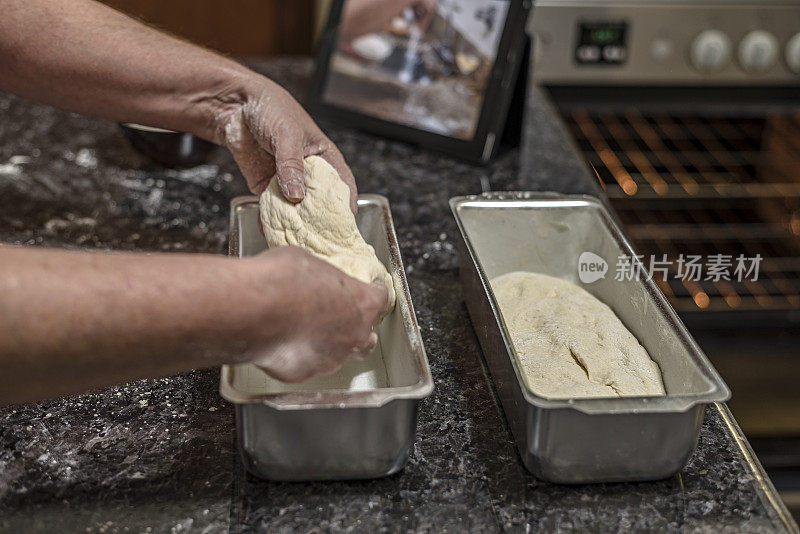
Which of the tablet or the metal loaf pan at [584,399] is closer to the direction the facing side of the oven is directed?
the metal loaf pan

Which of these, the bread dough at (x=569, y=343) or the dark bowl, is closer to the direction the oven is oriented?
the bread dough

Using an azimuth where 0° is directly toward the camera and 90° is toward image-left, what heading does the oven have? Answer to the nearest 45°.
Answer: approximately 0°

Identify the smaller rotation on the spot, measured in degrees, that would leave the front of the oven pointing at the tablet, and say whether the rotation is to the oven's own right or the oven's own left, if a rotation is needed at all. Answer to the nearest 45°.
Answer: approximately 45° to the oven's own right

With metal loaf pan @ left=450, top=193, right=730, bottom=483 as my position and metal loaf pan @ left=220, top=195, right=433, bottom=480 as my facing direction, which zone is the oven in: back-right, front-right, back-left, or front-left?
back-right

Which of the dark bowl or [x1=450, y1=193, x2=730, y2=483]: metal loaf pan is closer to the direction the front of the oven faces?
the metal loaf pan

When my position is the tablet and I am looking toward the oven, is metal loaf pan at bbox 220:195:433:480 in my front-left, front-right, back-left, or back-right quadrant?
back-right

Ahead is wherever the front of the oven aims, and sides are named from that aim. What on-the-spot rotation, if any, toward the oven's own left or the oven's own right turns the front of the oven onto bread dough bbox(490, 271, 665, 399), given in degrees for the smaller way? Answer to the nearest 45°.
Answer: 0° — it already faces it

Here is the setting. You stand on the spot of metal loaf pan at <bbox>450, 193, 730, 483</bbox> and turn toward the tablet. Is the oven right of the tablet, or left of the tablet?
right
